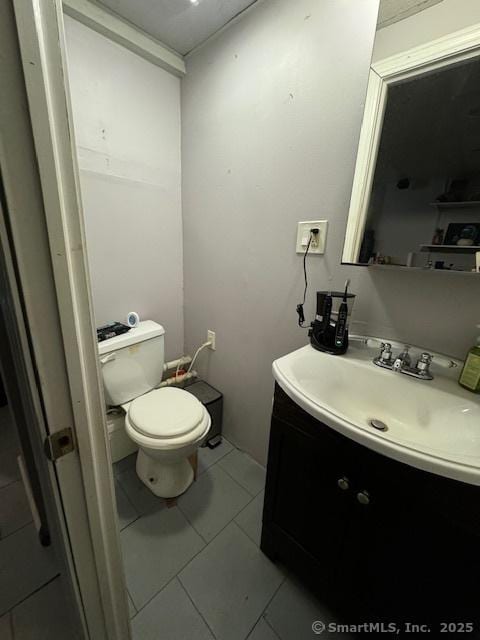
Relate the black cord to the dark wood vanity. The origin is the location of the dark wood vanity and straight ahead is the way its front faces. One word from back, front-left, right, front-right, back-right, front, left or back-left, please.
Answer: right

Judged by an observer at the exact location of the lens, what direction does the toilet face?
facing the viewer and to the right of the viewer

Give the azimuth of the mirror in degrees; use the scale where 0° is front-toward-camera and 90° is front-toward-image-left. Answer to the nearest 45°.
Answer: approximately 45°

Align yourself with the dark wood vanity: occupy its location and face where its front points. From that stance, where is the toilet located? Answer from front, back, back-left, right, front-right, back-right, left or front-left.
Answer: front-right

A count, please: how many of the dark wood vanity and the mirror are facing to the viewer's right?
0

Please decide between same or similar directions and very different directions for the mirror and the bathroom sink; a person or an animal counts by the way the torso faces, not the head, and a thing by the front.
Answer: same or similar directions

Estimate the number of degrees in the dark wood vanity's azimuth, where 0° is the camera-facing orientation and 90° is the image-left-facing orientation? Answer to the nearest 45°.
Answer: approximately 45°

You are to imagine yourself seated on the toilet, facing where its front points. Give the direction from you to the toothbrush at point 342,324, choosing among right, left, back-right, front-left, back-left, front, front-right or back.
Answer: front

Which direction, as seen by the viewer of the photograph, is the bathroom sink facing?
facing the viewer and to the left of the viewer

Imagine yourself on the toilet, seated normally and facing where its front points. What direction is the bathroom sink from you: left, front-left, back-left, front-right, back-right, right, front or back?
front
